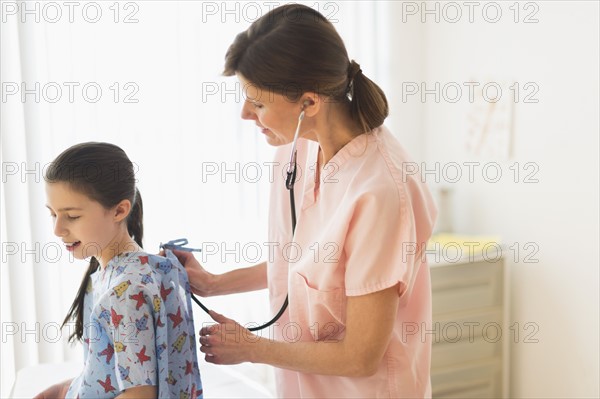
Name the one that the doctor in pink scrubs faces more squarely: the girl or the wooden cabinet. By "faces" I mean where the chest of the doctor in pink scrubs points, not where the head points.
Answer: the girl

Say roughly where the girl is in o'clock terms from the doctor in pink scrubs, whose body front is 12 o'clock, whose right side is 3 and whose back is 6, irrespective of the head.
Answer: The girl is roughly at 12 o'clock from the doctor in pink scrubs.

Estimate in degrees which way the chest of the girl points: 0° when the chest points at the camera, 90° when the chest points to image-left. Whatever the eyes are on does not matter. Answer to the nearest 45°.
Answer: approximately 90°

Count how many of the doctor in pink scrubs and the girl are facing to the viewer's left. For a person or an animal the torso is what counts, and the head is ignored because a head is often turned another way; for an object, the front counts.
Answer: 2

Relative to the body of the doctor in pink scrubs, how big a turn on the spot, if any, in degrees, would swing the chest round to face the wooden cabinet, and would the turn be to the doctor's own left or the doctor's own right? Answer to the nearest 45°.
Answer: approximately 135° to the doctor's own right

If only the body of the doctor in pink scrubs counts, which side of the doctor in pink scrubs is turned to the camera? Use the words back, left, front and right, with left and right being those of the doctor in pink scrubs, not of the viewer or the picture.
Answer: left
